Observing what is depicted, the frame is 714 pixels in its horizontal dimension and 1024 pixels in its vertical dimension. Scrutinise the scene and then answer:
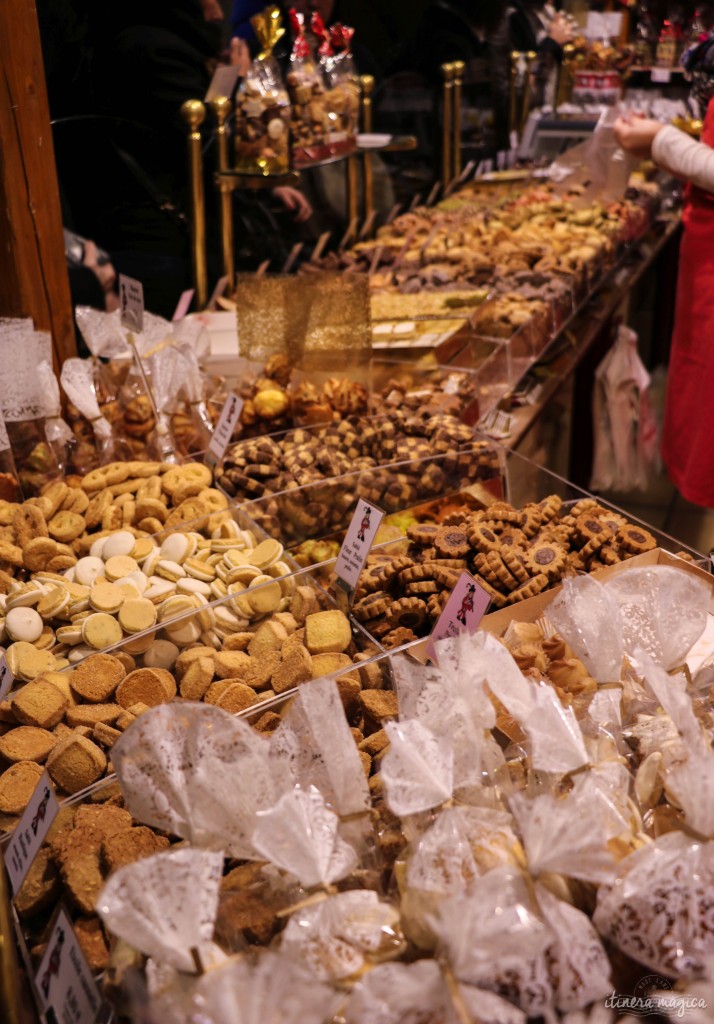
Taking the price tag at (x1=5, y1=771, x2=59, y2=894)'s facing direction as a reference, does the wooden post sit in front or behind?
behind

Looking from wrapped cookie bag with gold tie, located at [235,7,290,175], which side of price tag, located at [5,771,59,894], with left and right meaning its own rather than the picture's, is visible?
back

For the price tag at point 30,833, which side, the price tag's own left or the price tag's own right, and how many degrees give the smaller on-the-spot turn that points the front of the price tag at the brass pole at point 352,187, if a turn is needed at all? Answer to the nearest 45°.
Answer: approximately 180°

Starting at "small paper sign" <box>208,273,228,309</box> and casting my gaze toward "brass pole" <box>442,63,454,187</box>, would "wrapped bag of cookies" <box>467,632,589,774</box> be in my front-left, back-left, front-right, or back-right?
back-right

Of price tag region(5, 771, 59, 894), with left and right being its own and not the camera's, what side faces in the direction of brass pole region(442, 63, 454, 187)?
back

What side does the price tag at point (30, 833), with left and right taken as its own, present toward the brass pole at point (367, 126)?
back

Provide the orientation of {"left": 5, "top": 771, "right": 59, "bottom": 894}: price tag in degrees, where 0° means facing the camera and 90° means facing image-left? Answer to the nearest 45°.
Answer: approximately 45°

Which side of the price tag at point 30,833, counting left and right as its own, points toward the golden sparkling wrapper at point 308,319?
back

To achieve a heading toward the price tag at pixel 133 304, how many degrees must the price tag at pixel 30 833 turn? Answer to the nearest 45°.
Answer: approximately 135° to its right

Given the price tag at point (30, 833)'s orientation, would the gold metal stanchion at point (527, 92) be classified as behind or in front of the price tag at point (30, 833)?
behind

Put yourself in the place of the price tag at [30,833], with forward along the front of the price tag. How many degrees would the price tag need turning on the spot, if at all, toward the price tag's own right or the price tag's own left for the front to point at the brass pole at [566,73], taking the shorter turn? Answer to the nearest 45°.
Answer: approximately 180°
